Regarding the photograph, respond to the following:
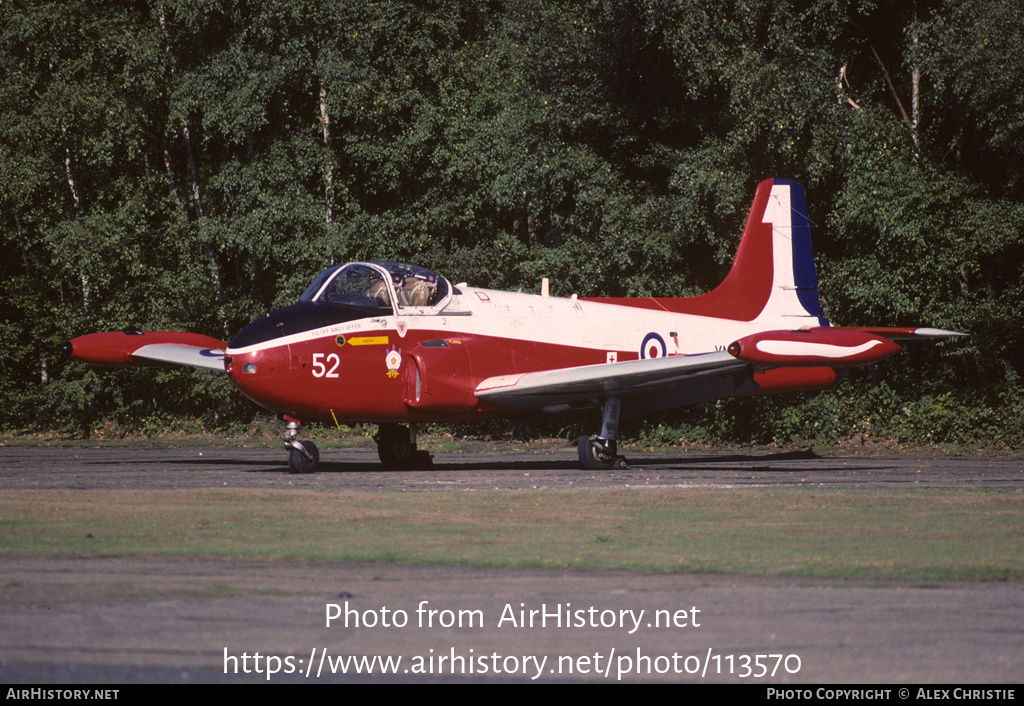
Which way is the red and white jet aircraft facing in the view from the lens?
facing the viewer and to the left of the viewer
